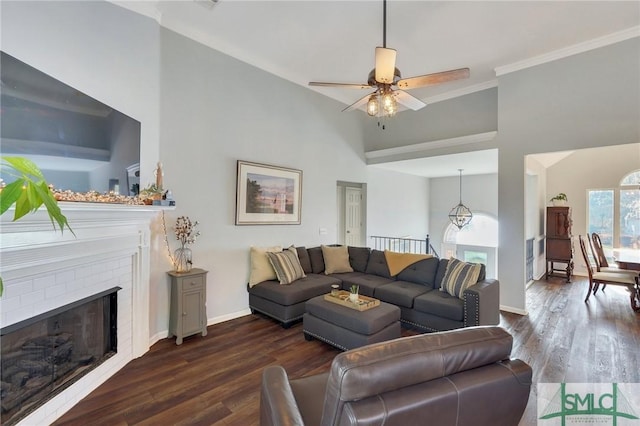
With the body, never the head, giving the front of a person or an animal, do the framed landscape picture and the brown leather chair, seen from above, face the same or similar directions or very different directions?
very different directions

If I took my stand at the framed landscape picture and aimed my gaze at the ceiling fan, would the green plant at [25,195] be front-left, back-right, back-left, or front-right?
front-right

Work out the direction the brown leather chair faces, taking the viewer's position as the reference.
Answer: facing away from the viewer and to the left of the viewer

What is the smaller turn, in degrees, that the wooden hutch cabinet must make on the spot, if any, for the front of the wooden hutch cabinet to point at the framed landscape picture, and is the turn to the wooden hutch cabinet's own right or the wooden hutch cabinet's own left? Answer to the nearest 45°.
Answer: approximately 135° to the wooden hutch cabinet's own right

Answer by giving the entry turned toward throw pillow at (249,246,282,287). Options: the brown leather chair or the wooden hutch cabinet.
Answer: the brown leather chair

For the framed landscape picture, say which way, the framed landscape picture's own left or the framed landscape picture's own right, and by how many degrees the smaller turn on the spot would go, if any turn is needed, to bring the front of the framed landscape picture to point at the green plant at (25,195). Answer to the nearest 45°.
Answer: approximately 45° to the framed landscape picture's own right

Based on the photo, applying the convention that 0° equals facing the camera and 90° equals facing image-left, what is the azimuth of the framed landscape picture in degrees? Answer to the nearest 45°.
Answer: approximately 315°

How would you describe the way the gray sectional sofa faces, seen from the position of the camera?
facing the viewer and to the left of the viewer

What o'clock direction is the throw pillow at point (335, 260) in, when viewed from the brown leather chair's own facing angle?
The throw pillow is roughly at 1 o'clock from the brown leather chair.

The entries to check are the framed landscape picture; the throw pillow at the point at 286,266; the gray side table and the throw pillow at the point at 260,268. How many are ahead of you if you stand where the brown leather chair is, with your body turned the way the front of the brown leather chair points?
4

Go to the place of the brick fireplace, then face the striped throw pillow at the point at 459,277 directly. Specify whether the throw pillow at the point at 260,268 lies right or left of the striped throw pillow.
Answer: left

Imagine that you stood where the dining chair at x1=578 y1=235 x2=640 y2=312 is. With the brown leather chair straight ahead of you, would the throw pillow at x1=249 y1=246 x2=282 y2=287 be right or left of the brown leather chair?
right

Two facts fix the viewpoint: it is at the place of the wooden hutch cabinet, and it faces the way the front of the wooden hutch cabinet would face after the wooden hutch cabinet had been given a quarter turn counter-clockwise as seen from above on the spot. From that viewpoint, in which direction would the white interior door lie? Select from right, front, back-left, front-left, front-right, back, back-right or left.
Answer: back-left

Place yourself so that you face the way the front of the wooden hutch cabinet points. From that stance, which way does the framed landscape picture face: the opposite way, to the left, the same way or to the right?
the same way

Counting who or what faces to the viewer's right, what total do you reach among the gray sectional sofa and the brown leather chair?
0
